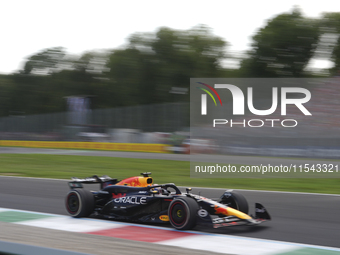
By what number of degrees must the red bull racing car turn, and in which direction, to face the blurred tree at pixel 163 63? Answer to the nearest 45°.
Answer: approximately 135° to its left

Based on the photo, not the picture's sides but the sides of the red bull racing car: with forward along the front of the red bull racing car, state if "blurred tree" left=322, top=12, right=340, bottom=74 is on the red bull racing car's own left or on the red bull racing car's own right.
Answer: on the red bull racing car's own left

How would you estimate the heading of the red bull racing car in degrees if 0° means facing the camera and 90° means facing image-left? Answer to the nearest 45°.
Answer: approximately 315°

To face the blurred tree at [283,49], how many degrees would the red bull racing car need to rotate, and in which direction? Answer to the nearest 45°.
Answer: approximately 135° to its left

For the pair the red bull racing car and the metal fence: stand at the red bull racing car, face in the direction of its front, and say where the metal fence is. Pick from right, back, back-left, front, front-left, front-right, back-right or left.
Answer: back-left

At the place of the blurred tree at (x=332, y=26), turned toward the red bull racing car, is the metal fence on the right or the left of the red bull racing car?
right
